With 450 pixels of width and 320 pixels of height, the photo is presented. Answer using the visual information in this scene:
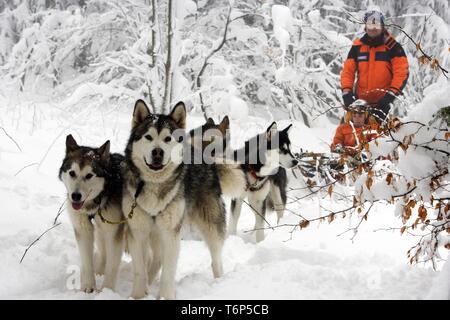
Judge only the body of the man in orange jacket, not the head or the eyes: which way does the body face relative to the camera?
toward the camera

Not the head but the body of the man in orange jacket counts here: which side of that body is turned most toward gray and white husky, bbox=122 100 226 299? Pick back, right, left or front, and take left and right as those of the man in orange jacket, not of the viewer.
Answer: front

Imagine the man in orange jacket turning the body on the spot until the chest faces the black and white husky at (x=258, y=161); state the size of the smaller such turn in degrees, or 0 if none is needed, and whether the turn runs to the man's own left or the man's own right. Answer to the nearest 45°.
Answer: approximately 45° to the man's own right

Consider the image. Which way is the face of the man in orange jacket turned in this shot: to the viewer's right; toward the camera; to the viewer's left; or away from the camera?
toward the camera

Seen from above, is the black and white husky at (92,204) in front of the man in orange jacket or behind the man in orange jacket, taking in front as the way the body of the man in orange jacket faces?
in front
